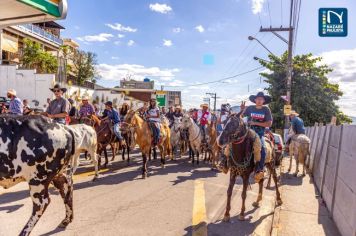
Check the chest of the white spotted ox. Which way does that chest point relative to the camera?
to the viewer's left

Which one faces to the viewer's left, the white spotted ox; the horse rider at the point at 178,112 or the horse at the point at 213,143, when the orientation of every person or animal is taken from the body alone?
the white spotted ox

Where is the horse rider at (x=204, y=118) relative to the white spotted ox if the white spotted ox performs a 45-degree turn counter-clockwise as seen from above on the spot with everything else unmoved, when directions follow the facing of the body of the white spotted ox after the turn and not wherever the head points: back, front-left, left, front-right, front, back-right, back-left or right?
back

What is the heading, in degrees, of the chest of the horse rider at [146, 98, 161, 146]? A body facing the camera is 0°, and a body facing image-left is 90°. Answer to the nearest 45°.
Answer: approximately 45°

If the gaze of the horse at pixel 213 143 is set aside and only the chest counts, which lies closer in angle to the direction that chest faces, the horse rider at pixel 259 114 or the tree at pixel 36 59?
the horse rider

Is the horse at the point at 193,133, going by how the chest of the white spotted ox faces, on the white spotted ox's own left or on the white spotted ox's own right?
on the white spotted ox's own right

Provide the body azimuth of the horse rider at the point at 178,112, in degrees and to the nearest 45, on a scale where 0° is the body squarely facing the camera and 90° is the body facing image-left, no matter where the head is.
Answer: approximately 0°

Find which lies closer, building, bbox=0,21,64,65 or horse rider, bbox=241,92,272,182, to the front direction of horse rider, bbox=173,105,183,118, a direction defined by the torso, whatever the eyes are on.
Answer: the horse rider
